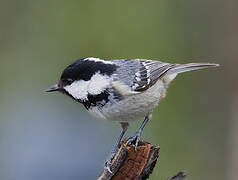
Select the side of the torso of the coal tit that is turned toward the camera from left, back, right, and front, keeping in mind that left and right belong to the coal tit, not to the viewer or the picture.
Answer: left
